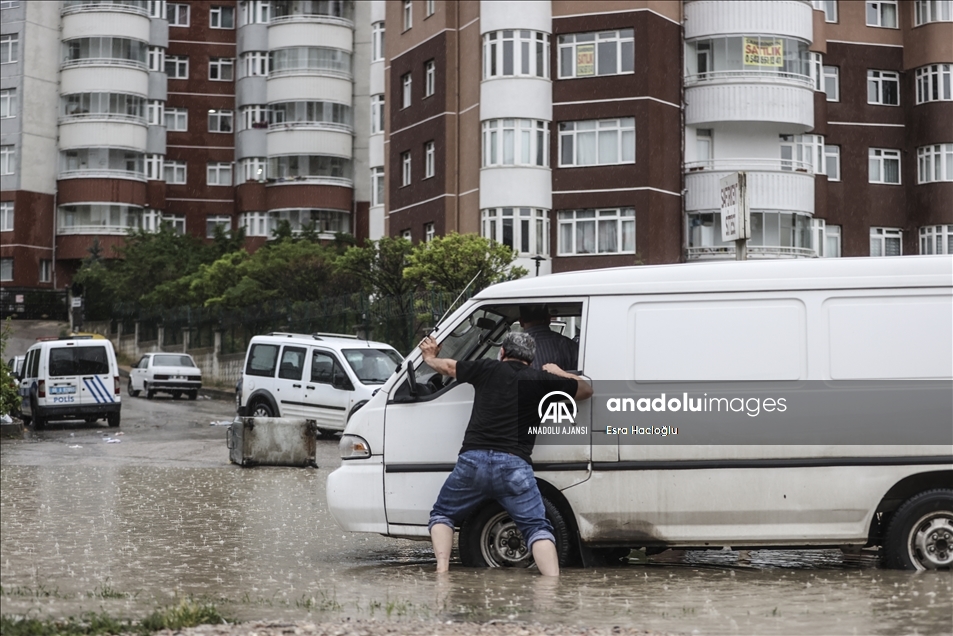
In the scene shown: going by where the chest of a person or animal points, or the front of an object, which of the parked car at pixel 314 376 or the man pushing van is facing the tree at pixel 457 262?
the man pushing van

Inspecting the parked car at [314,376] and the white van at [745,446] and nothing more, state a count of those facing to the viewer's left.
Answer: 1

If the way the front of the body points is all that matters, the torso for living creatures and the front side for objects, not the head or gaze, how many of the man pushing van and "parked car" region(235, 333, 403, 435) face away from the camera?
1

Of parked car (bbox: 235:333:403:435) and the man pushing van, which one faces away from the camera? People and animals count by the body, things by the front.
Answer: the man pushing van

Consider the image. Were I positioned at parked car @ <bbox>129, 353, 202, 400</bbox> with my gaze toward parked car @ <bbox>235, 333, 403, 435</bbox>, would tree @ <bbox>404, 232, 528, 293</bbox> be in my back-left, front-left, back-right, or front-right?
front-left

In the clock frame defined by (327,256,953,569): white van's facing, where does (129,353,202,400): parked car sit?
The parked car is roughly at 2 o'clock from the white van.

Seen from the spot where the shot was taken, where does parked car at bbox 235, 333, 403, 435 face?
facing the viewer and to the right of the viewer

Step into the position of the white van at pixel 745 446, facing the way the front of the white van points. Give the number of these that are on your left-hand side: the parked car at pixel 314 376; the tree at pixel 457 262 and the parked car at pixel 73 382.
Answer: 0

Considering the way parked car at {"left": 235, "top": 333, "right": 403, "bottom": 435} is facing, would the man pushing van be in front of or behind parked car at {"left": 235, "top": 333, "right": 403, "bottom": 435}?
in front

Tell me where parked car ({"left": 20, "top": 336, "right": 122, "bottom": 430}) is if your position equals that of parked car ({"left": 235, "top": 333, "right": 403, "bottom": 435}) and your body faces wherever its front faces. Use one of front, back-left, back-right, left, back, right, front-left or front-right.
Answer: back

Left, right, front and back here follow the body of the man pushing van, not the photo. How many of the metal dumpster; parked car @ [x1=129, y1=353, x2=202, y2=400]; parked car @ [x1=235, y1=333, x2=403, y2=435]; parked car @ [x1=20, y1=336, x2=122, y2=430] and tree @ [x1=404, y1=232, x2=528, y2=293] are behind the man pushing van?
0

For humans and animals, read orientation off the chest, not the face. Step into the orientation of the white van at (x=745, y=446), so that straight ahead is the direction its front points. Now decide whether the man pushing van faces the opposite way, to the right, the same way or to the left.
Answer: to the right

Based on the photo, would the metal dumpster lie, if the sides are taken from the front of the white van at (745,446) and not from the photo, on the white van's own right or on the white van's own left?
on the white van's own right

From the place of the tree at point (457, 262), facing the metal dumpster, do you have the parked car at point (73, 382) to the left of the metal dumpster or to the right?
right

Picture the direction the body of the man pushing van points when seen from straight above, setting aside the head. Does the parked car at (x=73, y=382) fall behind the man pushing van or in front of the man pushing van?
in front

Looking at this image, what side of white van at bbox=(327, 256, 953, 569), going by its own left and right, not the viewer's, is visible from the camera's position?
left

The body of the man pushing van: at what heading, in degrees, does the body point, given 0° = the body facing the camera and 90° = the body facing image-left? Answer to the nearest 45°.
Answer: approximately 180°

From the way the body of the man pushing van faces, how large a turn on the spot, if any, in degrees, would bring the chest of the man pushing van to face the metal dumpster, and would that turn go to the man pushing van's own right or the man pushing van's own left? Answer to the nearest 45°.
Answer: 0° — they already face it
